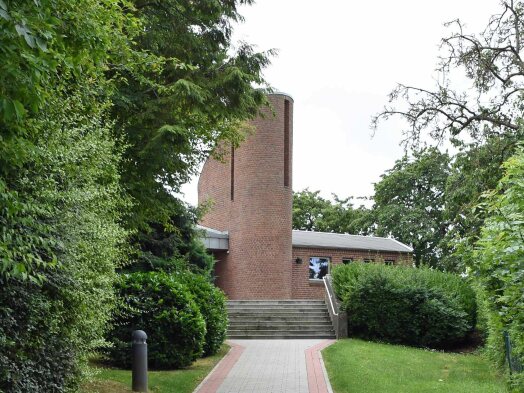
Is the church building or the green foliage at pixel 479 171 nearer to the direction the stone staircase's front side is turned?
the green foliage

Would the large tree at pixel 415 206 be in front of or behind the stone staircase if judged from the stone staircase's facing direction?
behind

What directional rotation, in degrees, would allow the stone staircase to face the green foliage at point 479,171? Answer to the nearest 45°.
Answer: approximately 45° to its left

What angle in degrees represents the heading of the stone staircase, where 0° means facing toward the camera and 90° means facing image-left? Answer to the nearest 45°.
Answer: approximately 0°

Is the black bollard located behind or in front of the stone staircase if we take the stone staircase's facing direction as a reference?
in front

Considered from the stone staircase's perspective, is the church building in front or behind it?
behind

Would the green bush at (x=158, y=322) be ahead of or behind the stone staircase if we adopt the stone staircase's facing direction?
ahead
